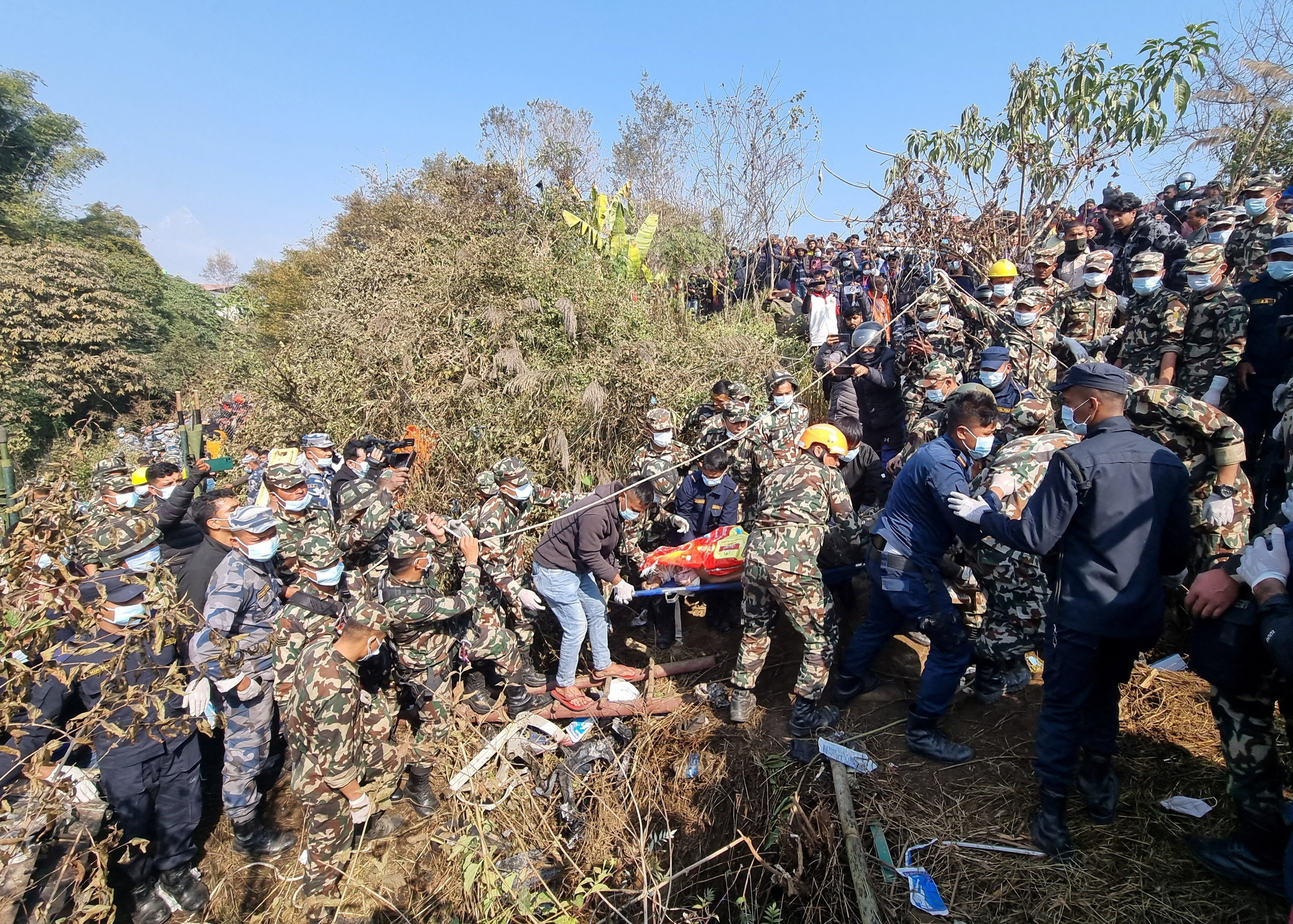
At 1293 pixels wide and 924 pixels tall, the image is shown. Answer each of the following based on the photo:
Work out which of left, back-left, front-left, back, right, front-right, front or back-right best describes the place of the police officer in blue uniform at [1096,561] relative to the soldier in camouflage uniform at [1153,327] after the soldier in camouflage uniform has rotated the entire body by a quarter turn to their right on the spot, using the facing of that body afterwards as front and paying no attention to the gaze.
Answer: back-left

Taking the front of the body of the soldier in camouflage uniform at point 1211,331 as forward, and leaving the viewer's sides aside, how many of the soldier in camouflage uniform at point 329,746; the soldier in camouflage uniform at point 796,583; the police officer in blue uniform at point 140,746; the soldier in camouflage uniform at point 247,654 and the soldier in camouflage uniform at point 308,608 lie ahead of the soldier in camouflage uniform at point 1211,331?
5

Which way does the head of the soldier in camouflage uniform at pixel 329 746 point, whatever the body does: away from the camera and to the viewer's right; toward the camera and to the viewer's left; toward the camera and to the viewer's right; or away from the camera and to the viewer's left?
away from the camera and to the viewer's right

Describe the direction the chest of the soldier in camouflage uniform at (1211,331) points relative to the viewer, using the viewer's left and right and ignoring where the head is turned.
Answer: facing the viewer and to the left of the viewer

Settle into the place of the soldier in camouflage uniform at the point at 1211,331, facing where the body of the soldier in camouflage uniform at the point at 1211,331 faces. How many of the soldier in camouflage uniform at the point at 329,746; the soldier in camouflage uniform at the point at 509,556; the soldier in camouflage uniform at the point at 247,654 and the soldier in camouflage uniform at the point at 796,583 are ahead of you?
4

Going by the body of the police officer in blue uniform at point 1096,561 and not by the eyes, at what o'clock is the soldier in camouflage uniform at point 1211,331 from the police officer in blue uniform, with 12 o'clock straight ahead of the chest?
The soldier in camouflage uniform is roughly at 2 o'clock from the police officer in blue uniform.

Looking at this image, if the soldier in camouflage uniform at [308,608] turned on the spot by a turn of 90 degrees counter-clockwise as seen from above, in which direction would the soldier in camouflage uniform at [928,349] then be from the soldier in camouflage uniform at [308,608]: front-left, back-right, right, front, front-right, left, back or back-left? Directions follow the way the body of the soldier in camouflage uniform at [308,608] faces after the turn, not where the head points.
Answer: front-right

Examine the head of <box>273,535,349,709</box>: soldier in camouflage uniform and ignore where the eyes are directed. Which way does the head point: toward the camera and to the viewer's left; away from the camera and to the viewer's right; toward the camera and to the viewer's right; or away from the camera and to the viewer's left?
toward the camera and to the viewer's right

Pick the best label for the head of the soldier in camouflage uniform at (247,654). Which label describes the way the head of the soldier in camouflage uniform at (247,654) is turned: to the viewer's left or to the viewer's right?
to the viewer's right

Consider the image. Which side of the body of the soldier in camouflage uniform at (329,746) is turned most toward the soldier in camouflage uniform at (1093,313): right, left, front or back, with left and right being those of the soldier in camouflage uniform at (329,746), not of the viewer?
front

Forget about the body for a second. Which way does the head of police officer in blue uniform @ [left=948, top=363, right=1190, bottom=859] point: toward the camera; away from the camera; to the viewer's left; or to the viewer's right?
to the viewer's left

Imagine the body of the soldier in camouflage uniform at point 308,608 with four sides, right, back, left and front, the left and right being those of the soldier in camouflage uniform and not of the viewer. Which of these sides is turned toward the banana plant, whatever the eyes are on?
left
